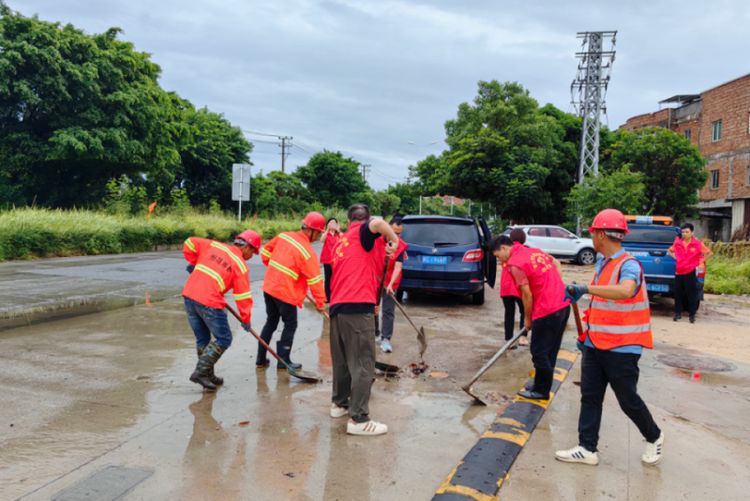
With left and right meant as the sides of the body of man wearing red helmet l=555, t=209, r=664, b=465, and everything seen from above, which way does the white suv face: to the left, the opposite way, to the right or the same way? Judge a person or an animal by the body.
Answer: the opposite way

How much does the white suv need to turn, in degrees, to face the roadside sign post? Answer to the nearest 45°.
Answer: approximately 180°

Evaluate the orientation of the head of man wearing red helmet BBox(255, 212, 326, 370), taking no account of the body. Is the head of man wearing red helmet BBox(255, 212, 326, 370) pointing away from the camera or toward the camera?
away from the camera

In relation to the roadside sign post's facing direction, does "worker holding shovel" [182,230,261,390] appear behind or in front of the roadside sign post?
behind

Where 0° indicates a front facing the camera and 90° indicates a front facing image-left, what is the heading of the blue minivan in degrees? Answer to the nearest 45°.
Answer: approximately 180°

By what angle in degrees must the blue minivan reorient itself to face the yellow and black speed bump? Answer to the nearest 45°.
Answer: approximately 180°

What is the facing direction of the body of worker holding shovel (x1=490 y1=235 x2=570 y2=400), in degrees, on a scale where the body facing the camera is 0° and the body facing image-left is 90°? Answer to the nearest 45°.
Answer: approximately 90°

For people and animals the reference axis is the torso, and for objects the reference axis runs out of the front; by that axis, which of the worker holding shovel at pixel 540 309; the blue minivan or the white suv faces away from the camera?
the blue minivan

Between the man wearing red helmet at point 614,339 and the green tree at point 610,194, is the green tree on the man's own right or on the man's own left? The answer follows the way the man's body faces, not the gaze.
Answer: on the man's own right

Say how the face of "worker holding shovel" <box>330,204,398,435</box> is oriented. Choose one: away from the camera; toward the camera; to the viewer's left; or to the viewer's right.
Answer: away from the camera

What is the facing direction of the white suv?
to the viewer's right

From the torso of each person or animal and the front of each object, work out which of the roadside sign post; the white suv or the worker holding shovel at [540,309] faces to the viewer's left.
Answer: the worker holding shovel

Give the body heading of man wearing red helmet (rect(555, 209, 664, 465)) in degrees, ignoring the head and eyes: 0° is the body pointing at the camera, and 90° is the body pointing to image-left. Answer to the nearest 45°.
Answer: approximately 90°

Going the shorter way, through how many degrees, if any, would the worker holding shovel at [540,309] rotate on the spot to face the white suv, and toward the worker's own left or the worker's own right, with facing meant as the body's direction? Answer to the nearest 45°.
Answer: approximately 90° to the worker's own right
